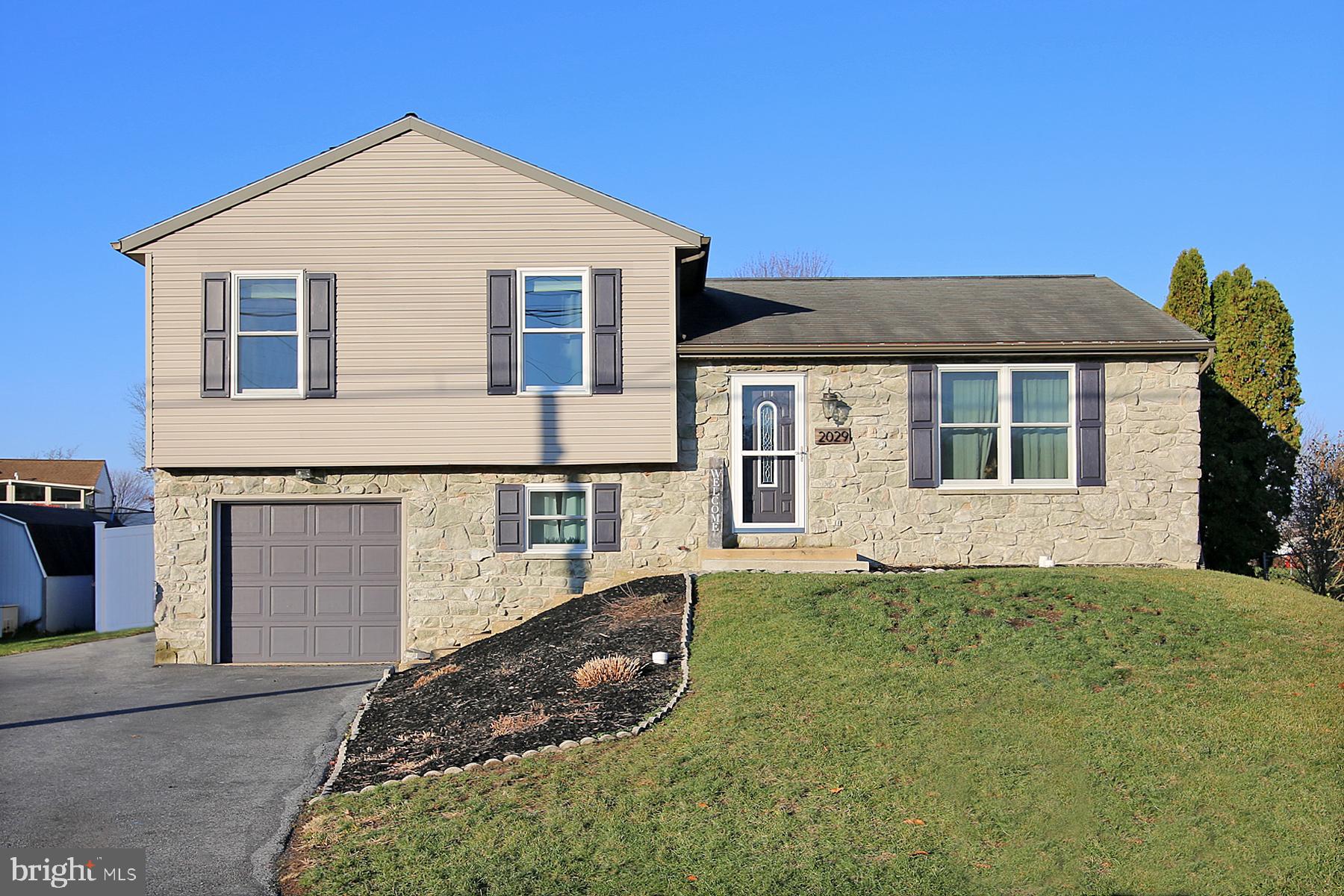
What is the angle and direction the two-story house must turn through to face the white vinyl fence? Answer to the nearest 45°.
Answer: approximately 135° to its right

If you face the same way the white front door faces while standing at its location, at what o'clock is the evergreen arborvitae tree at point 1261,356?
The evergreen arborvitae tree is roughly at 8 o'clock from the white front door.

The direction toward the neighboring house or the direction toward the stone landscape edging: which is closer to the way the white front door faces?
the stone landscape edging

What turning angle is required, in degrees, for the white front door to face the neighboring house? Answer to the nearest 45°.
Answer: approximately 135° to its right

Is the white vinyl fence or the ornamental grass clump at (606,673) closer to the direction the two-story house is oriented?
the ornamental grass clump

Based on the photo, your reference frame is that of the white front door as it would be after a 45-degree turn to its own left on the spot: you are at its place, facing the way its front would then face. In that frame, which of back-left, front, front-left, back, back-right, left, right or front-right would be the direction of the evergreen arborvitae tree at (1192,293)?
left

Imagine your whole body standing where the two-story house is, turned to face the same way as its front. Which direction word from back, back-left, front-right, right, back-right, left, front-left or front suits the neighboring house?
back-right

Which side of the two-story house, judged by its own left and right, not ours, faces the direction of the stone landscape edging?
front

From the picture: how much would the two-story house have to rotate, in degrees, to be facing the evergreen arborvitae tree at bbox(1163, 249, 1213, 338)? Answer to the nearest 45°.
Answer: approximately 135° to its left

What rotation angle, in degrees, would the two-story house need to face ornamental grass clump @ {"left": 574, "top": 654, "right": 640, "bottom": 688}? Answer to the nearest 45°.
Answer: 0° — it already faces it

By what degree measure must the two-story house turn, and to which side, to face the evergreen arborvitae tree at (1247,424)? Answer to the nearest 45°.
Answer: approximately 90° to its left

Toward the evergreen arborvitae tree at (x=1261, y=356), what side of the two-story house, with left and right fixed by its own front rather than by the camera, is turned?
left

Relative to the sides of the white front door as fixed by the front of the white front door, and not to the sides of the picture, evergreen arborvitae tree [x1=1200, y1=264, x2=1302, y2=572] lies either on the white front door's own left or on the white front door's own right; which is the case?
on the white front door's own left

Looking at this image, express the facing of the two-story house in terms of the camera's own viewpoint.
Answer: facing the viewer
